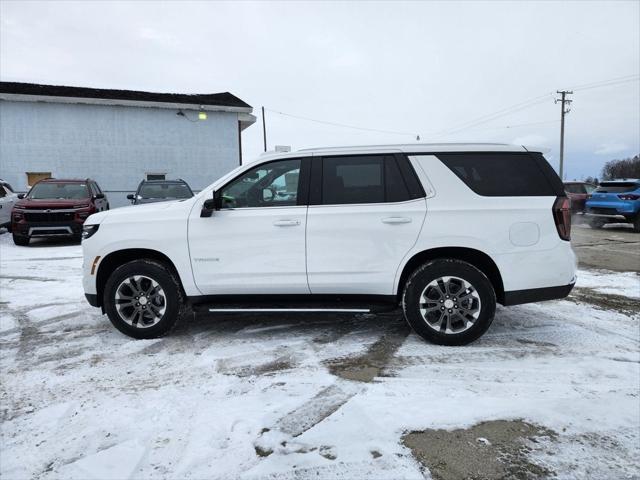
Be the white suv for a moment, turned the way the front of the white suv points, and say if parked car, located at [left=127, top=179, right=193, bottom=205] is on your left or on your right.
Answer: on your right

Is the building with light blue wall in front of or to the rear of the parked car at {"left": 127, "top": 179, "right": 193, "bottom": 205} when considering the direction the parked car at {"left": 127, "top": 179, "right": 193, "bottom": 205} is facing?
to the rear

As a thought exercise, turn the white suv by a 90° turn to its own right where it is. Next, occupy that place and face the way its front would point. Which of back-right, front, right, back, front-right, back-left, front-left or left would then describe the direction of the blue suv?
front-right

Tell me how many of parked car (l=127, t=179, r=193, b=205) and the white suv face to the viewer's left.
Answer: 1

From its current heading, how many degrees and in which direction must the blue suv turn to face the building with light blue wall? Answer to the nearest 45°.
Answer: approximately 135° to its left

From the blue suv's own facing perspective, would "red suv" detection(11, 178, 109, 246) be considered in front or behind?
behind

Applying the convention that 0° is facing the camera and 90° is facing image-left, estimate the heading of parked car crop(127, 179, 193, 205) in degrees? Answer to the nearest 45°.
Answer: approximately 0°

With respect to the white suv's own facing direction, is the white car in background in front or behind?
in front

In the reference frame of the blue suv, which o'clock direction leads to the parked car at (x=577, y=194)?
The parked car is roughly at 10 o'clock from the blue suv.

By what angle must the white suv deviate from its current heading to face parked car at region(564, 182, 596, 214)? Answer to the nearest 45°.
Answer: approximately 135° to its right

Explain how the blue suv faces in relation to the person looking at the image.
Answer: facing away from the viewer and to the right of the viewer

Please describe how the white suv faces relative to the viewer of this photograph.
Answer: facing to the left of the viewer
